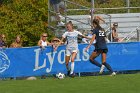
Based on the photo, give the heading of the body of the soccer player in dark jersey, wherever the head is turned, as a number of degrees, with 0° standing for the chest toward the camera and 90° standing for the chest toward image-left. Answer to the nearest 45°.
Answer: approximately 135°
